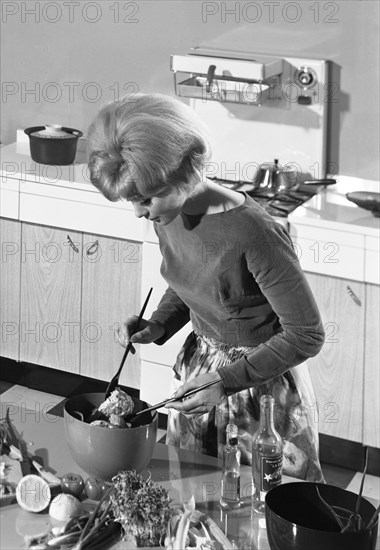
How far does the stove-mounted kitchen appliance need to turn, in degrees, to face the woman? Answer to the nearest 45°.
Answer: approximately 45° to its left

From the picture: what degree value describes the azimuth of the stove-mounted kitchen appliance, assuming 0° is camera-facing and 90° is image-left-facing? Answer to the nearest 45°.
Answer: approximately 45°

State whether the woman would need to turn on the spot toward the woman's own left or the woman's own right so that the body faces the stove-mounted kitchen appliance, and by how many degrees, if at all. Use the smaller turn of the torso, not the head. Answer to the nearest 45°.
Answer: approximately 135° to the woman's own right

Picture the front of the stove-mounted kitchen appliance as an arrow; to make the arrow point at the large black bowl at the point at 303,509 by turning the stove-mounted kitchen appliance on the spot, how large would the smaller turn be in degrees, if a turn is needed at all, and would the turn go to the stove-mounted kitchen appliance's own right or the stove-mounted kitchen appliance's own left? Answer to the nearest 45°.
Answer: approximately 45° to the stove-mounted kitchen appliance's own left

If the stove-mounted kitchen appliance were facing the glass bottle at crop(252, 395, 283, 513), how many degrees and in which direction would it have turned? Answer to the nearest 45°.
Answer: approximately 45° to its left
